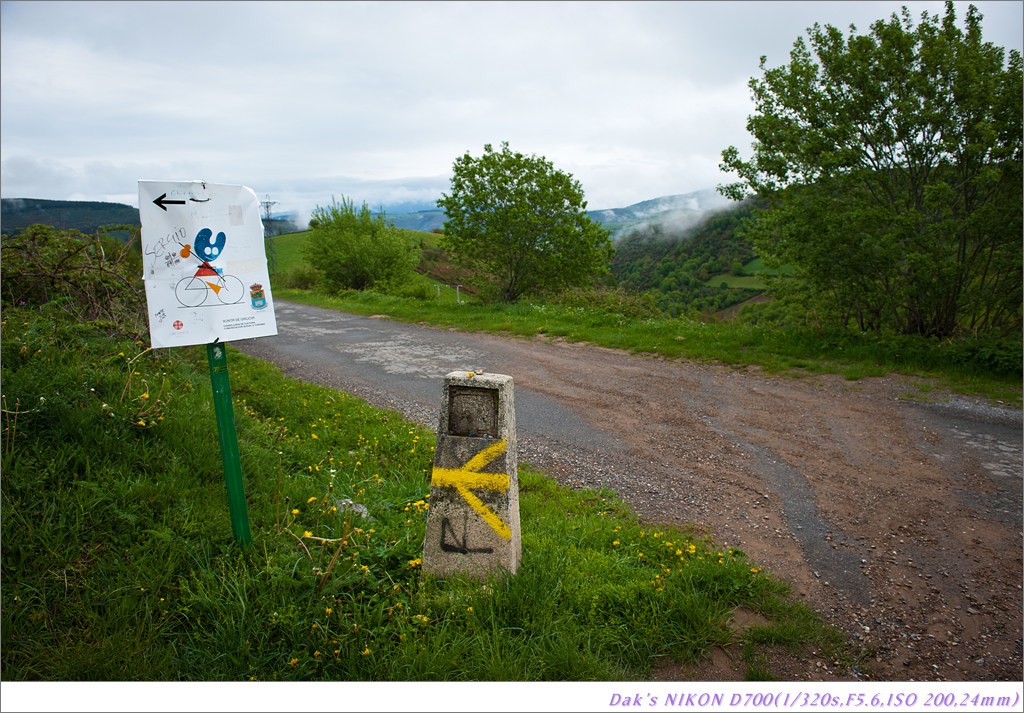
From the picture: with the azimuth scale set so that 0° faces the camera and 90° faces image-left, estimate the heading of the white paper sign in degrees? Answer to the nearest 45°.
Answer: approximately 0°

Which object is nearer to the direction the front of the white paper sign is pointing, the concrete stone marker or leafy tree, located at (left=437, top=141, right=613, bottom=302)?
the concrete stone marker

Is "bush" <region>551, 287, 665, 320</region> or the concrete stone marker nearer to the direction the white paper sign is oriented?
the concrete stone marker

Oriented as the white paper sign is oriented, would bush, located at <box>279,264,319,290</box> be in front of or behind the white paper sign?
behind

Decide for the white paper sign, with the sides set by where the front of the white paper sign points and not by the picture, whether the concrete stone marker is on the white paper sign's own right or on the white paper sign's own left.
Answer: on the white paper sign's own left

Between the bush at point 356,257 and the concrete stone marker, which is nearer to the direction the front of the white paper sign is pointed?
the concrete stone marker

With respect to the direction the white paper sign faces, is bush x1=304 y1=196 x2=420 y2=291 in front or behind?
behind
